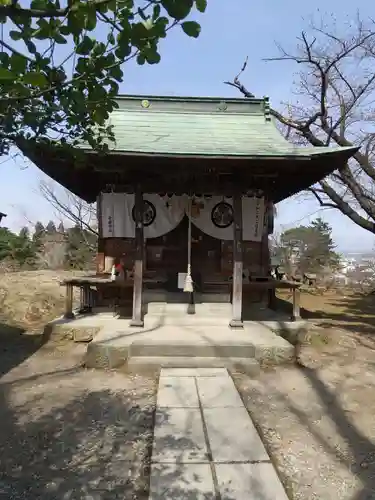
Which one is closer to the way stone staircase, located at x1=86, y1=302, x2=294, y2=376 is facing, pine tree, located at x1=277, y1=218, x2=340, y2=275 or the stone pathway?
the stone pathway

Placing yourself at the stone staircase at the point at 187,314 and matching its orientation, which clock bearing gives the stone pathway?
The stone pathway is roughly at 12 o'clock from the stone staircase.

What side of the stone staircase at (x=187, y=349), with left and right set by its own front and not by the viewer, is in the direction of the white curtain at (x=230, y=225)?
back

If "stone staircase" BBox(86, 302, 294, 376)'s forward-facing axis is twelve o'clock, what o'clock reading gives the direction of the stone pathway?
The stone pathway is roughly at 12 o'clock from the stone staircase.

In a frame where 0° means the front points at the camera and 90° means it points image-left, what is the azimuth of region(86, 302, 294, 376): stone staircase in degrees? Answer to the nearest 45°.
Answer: approximately 0°

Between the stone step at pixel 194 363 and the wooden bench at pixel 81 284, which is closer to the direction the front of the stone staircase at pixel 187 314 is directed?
the stone step
